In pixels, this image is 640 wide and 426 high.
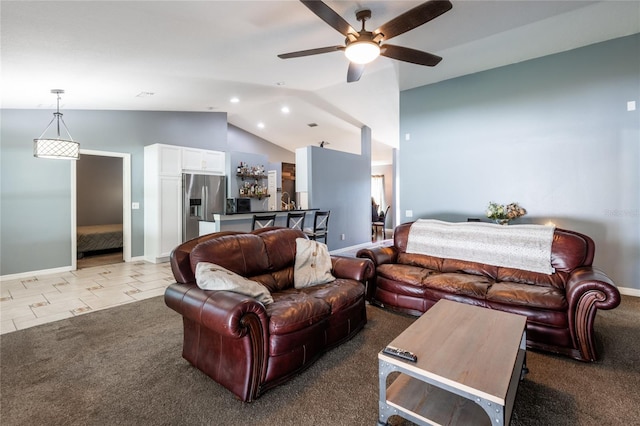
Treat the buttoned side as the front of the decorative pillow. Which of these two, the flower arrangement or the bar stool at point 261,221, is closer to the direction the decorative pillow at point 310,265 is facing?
the flower arrangement

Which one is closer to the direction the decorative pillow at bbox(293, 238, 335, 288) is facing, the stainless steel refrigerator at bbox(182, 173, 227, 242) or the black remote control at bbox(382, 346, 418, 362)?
the black remote control

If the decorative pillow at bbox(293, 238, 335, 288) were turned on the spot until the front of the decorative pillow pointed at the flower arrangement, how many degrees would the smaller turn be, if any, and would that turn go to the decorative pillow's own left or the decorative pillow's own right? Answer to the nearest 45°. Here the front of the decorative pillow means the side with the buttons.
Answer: approximately 90° to the decorative pillow's own left

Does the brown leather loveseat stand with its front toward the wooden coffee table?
yes
